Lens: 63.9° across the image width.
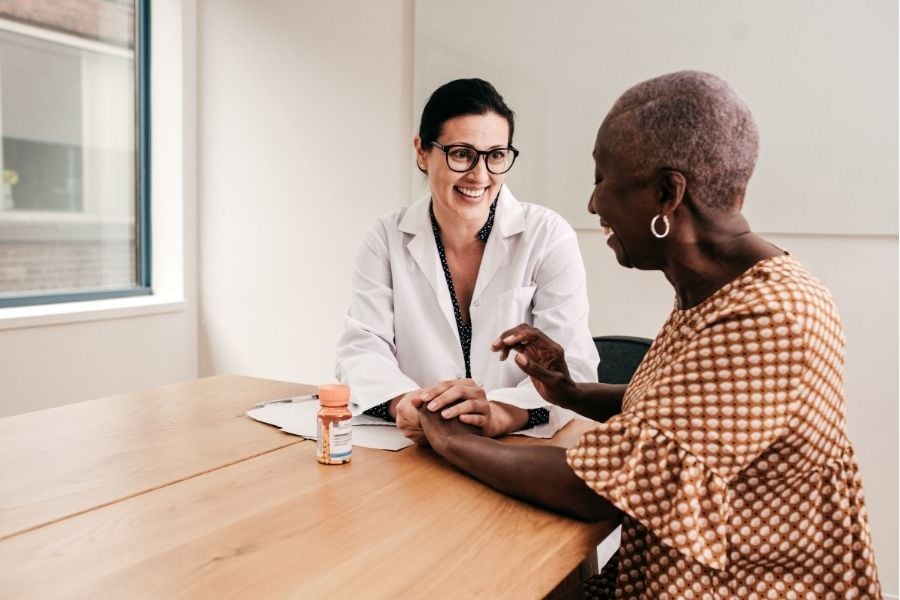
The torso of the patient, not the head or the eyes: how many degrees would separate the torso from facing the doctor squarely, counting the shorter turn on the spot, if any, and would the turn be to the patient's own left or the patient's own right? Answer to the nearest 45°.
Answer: approximately 45° to the patient's own right

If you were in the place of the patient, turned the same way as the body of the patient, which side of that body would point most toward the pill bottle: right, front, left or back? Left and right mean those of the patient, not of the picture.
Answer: front

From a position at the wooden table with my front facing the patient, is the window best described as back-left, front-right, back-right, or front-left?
back-left

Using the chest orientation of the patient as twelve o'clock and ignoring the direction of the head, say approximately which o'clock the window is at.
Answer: The window is roughly at 1 o'clock from the patient.

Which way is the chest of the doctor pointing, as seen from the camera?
toward the camera

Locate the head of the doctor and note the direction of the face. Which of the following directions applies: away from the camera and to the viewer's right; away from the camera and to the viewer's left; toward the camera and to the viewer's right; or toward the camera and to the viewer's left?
toward the camera and to the viewer's right

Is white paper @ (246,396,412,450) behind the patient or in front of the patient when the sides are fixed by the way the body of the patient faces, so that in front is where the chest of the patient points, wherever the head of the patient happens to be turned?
in front

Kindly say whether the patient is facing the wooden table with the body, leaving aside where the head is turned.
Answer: yes

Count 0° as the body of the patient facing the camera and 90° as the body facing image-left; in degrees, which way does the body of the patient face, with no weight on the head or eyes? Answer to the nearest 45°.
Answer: approximately 90°

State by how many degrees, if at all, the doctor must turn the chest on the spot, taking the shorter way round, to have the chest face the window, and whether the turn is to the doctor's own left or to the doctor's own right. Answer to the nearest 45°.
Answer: approximately 135° to the doctor's own right

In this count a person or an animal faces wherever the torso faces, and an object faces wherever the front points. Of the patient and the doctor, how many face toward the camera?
1

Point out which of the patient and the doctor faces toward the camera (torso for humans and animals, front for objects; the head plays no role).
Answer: the doctor
